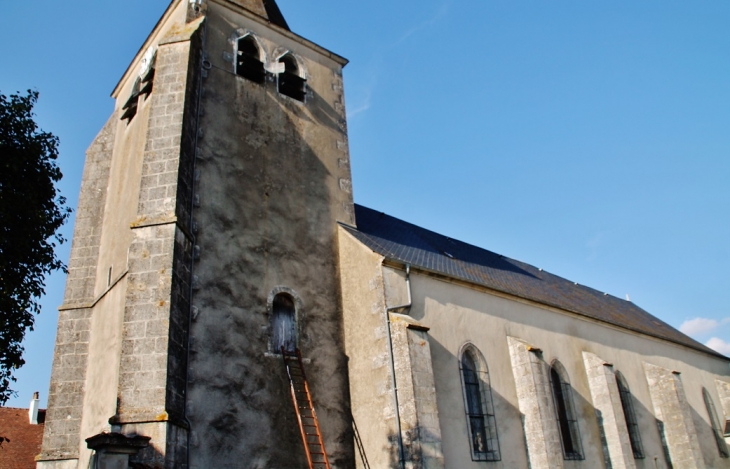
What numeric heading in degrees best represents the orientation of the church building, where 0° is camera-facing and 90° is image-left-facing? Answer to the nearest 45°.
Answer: approximately 45°

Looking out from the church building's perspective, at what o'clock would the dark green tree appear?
The dark green tree is roughly at 1 o'clock from the church building.

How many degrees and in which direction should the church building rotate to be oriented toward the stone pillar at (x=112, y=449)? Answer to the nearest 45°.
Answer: approximately 45° to its left
